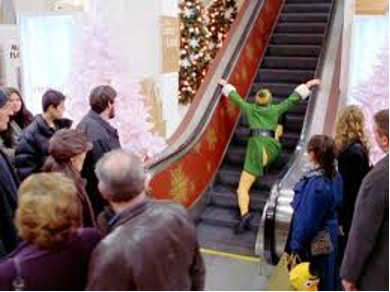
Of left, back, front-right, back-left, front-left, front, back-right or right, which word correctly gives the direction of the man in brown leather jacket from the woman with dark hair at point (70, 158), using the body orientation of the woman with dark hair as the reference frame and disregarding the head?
back-right

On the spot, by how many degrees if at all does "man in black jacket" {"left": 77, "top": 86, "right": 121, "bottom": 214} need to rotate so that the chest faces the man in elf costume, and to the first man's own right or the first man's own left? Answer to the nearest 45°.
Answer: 0° — they already face them

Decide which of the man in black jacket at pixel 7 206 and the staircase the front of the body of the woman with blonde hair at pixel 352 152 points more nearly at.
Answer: the staircase

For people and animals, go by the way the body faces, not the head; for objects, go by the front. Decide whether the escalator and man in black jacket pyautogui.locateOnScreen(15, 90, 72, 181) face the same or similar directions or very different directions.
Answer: very different directions

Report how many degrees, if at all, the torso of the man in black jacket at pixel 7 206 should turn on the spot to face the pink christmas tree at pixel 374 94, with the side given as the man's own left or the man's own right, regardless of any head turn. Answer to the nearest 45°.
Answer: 0° — they already face it

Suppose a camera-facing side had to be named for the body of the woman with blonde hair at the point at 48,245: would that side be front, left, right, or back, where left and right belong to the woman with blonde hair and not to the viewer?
back

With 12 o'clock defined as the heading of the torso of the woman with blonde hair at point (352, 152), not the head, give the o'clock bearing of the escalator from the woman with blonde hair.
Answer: The escalator is roughly at 11 o'clock from the woman with blonde hair.

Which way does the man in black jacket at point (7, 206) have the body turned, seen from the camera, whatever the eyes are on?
to the viewer's right

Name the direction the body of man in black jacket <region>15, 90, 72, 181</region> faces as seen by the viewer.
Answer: to the viewer's right

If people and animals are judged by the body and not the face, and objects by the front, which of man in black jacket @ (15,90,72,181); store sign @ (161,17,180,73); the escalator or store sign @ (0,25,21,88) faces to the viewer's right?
the man in black jacket

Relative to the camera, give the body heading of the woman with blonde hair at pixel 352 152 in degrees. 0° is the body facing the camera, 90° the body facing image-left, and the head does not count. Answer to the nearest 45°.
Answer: approximately 180°

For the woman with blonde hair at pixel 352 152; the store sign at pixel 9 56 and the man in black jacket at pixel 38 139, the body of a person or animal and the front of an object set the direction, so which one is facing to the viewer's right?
the man in black jacket

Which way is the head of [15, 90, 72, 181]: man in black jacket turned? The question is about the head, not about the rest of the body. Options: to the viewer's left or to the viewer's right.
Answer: to the viewer's right

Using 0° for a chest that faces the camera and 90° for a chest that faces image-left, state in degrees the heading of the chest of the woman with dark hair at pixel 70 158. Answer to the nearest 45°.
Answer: approximately 225°

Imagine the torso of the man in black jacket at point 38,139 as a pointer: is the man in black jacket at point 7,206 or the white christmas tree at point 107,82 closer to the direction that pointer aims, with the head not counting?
the white christmas tree
